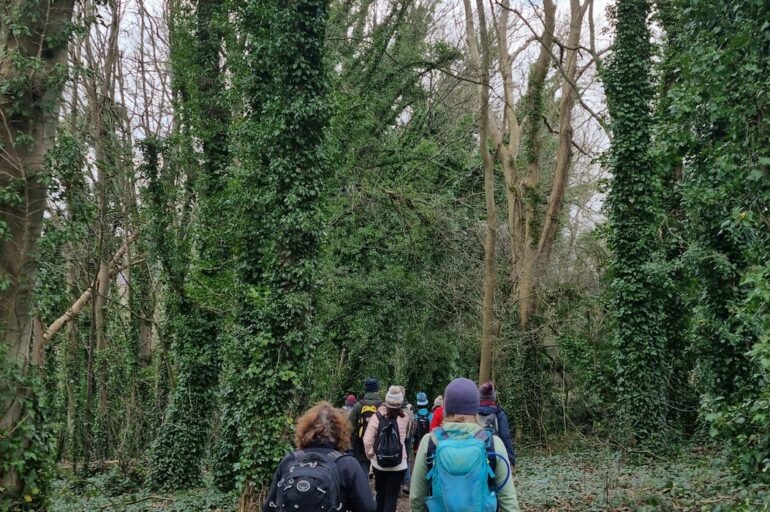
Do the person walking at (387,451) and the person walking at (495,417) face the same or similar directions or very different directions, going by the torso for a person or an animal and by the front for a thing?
same or similar directions

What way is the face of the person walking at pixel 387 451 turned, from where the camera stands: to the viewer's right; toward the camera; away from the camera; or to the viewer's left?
away from the camera

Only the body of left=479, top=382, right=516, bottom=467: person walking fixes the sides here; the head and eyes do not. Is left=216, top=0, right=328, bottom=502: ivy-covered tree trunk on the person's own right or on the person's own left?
on the person's own left

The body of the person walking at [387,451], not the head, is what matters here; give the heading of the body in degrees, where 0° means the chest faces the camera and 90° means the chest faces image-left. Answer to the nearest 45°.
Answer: approximately 180°

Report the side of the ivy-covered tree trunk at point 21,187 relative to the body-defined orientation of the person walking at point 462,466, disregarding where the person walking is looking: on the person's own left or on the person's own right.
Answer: on the person's own left

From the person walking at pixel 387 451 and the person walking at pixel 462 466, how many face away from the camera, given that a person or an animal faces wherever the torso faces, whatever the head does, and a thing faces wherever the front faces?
2

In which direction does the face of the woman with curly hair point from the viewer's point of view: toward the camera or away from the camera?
away from the camera

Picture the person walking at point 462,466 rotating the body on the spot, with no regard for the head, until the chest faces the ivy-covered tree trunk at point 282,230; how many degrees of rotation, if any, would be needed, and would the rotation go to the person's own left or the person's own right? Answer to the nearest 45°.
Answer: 0° — they already face it

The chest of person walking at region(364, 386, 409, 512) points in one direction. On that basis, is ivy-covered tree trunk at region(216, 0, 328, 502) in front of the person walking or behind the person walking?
in front

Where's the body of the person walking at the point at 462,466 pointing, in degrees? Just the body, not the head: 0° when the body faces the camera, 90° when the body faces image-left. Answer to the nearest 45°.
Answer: approximately 180°

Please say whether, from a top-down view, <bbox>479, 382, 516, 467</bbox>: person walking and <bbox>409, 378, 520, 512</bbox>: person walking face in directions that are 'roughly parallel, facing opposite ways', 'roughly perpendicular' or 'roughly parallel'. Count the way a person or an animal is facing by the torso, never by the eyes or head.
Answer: roughly parallel

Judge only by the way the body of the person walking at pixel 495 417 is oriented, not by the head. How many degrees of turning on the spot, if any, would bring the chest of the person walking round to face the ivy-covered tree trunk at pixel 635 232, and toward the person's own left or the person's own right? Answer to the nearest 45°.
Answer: approximately 45° to the person's own right

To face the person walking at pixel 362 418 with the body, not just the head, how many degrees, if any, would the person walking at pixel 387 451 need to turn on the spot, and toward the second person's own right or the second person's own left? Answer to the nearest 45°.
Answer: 0° — they already face them

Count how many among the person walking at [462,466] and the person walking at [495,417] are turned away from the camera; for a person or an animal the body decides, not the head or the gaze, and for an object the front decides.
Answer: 2

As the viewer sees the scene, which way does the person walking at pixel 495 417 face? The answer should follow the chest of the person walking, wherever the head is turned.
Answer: away from the camera

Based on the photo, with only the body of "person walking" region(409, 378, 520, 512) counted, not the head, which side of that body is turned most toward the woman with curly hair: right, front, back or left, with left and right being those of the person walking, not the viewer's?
left

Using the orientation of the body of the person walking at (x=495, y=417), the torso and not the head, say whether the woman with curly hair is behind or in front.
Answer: behind
